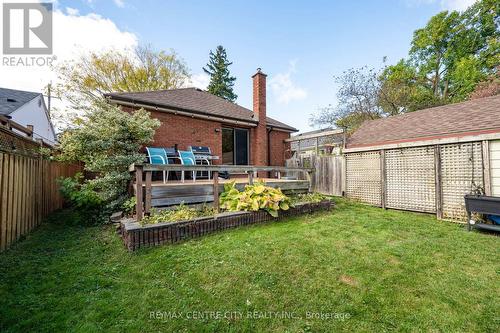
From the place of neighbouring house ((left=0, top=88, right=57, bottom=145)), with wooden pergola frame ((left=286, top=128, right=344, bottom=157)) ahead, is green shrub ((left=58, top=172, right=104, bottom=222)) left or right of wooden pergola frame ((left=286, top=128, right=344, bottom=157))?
right

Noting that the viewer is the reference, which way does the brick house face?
facing away from the viewer and to the left of the viewer

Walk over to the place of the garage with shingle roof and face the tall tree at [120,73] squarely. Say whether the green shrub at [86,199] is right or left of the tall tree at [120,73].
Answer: left

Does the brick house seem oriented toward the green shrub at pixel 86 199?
no

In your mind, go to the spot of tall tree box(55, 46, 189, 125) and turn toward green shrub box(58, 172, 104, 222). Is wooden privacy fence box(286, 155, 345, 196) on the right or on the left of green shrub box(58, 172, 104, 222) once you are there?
left

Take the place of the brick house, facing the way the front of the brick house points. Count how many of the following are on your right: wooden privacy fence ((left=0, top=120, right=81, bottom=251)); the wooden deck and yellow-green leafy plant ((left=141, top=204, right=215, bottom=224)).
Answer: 0

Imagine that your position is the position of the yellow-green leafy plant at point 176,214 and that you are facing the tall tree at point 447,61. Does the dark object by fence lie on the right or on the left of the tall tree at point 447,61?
right

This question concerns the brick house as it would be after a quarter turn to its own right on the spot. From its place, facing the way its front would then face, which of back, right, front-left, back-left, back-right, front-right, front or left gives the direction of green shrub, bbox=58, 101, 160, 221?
back

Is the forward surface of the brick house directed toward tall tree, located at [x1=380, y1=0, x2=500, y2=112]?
no
